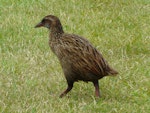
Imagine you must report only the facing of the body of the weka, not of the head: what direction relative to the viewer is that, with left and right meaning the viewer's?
facing to the left of the viewer
